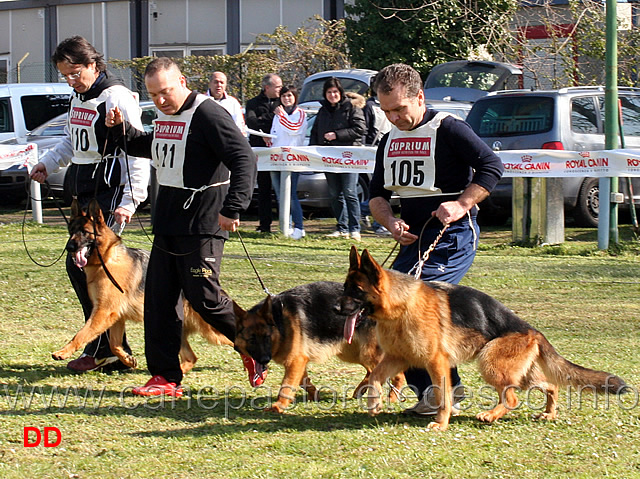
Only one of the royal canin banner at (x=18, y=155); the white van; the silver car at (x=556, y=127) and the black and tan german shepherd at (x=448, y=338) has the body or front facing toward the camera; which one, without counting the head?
the royal canin banner

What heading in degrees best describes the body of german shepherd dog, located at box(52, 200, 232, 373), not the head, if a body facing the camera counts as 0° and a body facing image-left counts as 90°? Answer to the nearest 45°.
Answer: approximately 45°

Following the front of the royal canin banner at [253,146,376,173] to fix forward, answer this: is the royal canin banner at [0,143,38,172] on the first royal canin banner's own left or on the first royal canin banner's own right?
on the first royal canin banner's own right

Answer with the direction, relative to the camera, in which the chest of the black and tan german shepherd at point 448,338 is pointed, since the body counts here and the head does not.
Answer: to the viewer's left

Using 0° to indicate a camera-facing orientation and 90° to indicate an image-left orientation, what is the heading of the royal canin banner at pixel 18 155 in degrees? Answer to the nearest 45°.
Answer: approximately 0°

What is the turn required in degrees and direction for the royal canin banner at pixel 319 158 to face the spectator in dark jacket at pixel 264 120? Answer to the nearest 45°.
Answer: approximately 135° to its right
